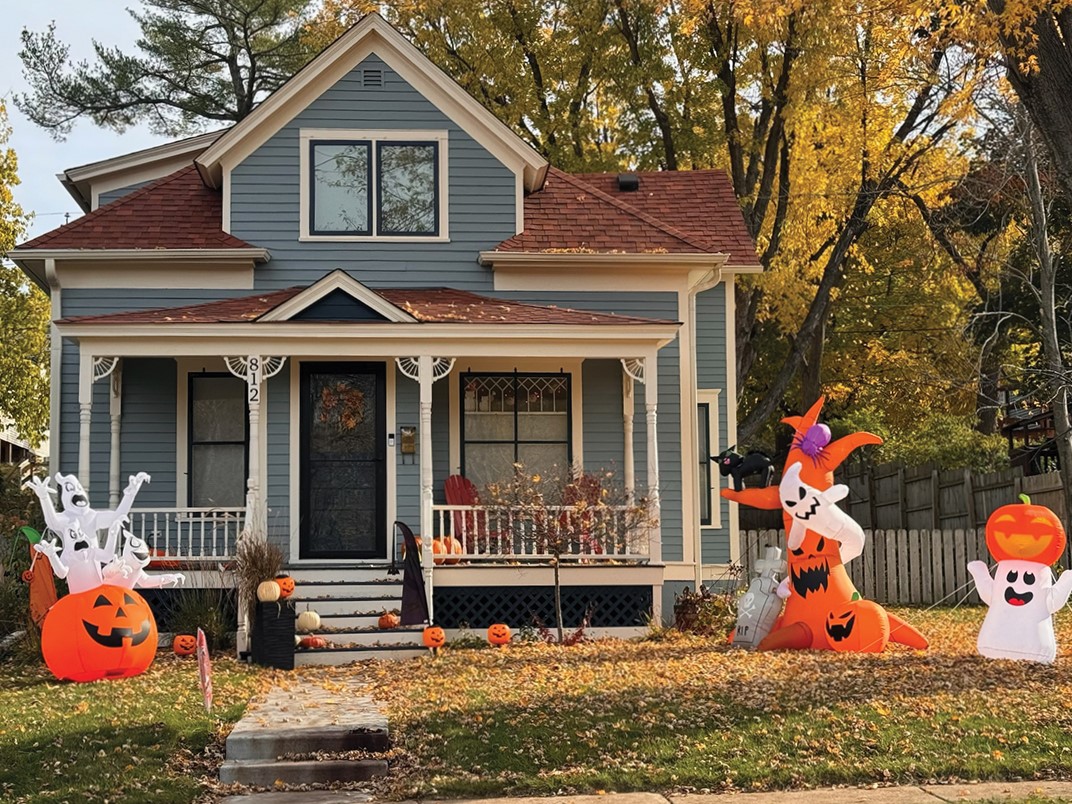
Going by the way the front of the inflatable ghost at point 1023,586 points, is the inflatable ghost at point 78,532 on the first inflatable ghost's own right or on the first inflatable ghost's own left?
on the first inflatable ghost's own right

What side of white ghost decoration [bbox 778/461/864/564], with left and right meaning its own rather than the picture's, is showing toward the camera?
front

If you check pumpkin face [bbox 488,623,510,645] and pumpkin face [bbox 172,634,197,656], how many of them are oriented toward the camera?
2

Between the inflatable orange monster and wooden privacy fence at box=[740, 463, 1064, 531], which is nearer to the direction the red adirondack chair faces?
the inflatable orange monster

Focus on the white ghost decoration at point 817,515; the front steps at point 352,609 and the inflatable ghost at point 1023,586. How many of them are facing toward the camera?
3

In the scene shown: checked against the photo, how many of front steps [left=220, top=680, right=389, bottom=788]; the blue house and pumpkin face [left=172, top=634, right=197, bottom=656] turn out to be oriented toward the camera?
3

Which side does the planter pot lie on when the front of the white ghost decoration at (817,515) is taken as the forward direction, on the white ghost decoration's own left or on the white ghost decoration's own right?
on the white ghost decoration's own right

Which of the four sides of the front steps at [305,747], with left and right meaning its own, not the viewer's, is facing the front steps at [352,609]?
back

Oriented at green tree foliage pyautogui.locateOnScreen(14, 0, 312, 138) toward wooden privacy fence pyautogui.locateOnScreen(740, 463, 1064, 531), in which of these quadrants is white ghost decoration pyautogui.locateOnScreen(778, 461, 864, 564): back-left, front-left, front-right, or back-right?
front-right

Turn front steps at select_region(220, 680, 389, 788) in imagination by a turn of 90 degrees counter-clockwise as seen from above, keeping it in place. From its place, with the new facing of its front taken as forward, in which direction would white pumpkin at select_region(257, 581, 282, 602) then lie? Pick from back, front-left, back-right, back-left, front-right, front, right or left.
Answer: left

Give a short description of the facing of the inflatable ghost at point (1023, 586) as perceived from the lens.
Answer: facing the viewer

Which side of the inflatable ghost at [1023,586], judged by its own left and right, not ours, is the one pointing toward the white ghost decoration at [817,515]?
right

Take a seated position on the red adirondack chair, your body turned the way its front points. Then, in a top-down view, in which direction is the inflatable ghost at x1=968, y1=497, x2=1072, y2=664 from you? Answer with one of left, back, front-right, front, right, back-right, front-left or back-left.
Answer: front

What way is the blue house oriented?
toward the camera

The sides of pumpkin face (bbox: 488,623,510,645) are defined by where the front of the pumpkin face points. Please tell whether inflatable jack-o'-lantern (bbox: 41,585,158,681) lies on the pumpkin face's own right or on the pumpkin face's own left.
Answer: on the pumpkin face's own right

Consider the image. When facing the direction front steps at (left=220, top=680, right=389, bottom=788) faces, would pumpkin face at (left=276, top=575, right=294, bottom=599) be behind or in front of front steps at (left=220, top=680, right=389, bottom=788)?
behind
